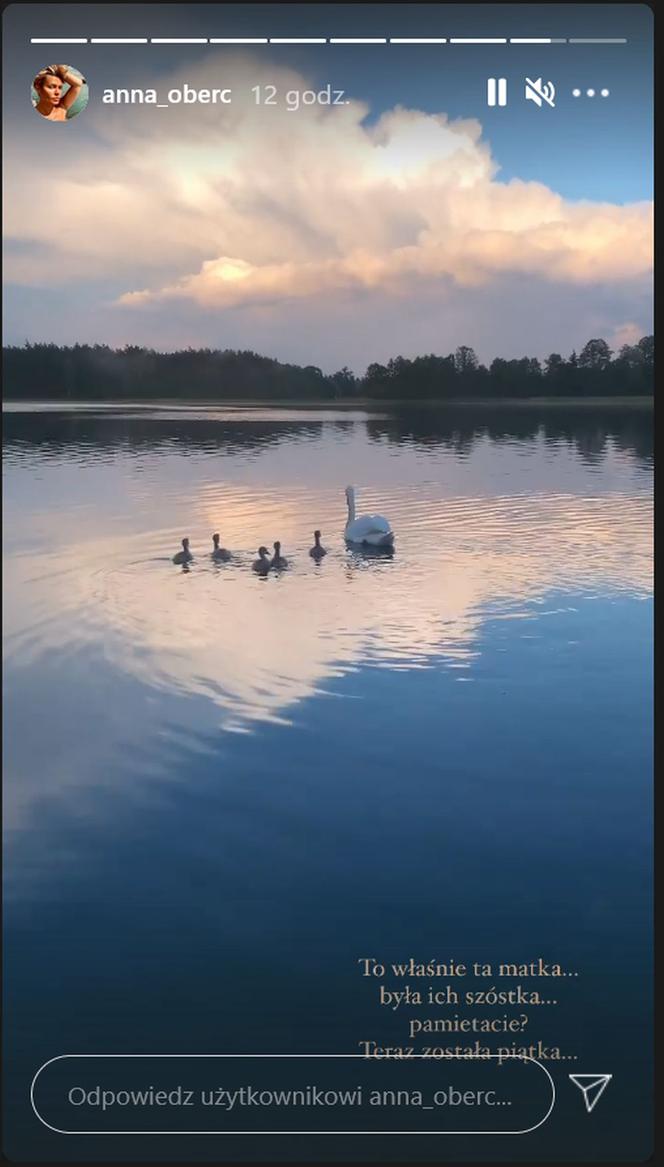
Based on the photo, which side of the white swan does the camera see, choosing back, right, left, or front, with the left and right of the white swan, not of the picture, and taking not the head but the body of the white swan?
left
